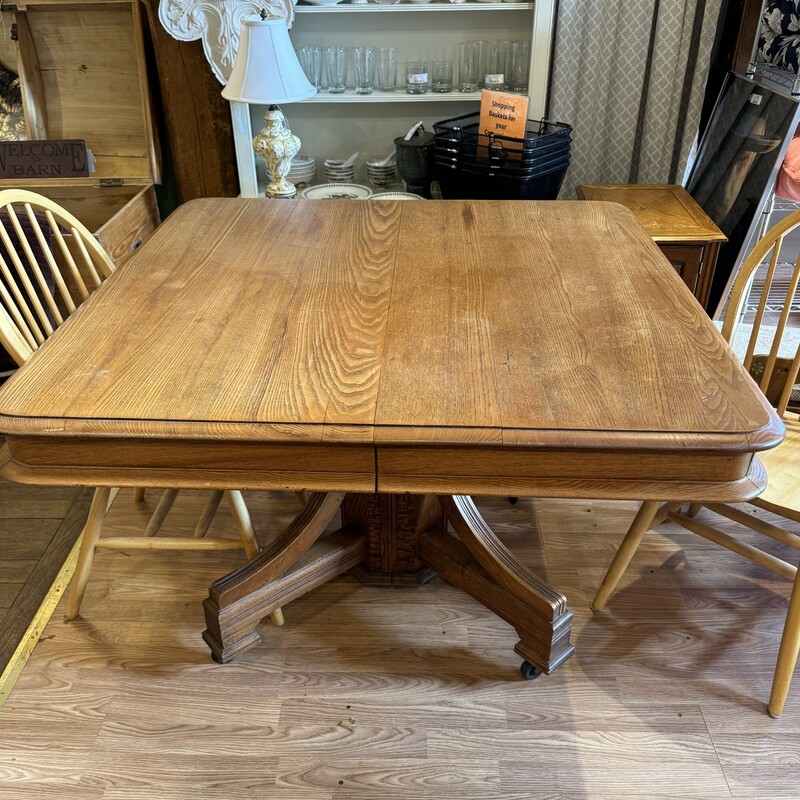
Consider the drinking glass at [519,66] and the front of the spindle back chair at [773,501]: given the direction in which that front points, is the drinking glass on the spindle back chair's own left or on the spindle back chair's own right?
on the spindle back chair's own right

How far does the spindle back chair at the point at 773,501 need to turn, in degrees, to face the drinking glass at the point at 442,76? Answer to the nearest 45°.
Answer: approximately 90° to its right

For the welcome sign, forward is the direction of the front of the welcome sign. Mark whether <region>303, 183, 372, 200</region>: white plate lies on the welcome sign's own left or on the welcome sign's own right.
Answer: on the welcome sign's own left

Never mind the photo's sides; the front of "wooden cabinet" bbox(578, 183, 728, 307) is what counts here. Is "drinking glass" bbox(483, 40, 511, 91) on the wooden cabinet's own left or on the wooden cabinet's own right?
on the wooden cabinet's own right

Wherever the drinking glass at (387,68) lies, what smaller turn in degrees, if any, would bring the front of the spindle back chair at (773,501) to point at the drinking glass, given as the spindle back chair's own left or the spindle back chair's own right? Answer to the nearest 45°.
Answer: approximately 90° to the spindle back chair's own right

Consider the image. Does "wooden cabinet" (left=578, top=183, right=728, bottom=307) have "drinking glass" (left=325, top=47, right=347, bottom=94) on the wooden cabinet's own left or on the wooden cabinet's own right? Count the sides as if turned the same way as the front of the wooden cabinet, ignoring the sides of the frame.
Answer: on the wooden cabinet's own right

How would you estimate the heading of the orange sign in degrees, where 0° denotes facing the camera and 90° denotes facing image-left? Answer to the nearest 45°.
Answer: approximately 0°
